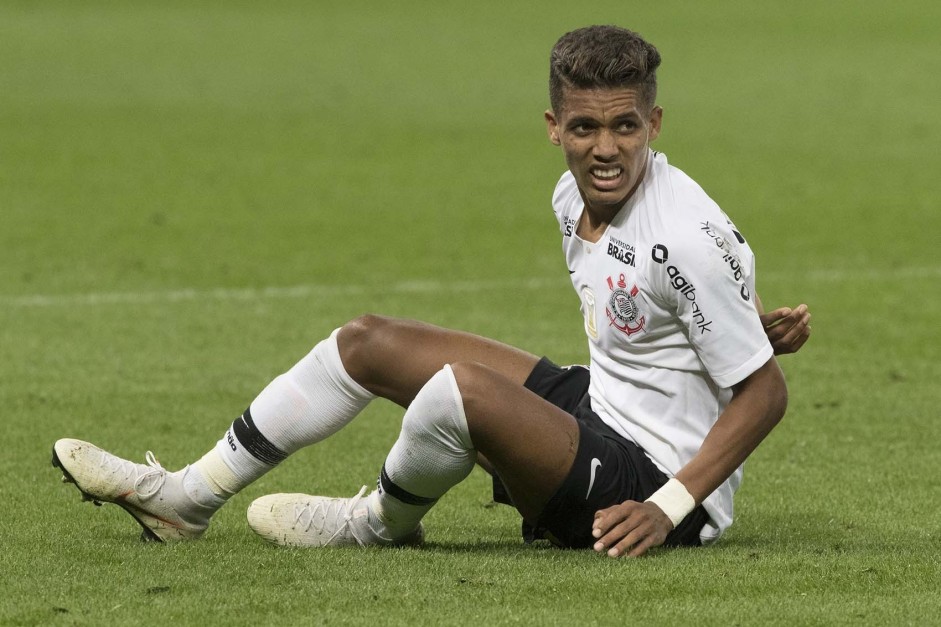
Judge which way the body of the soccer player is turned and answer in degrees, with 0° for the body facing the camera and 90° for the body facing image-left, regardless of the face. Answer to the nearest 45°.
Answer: approximately 45°
